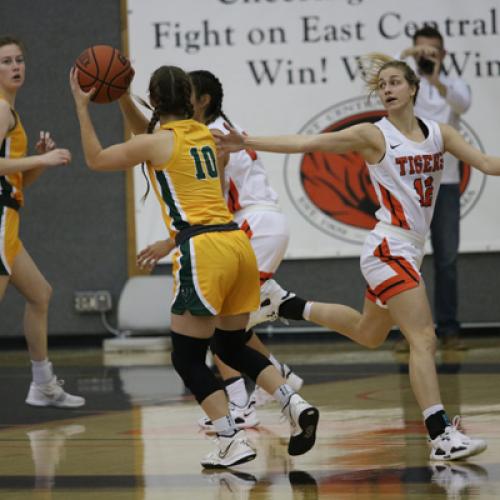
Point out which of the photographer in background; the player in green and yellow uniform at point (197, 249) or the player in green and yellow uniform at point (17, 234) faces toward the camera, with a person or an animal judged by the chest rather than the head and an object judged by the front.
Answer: the photographer in background

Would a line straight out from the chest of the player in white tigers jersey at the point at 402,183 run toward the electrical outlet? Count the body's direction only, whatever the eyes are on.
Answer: no

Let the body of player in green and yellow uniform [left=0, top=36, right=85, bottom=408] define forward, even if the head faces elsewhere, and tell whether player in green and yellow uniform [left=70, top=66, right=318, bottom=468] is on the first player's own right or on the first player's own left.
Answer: on the first player's own right

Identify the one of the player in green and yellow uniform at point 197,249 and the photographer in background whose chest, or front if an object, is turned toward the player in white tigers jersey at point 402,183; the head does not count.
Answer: the photographer in background

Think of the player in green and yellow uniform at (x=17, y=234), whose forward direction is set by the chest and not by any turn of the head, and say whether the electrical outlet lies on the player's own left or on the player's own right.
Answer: on the player's own left

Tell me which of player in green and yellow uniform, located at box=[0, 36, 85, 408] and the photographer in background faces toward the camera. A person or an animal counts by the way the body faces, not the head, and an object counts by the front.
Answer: the photographer in background

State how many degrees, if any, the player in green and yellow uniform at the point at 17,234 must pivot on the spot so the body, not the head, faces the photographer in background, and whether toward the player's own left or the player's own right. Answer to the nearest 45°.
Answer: approximately 45° to the player's own left

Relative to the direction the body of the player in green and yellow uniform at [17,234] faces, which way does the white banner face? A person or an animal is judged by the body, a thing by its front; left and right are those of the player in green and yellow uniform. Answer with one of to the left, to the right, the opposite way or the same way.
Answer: to the right

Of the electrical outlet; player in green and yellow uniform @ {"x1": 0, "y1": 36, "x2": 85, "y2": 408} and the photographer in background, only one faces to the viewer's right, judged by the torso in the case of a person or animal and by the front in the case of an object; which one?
the player in green and yellow uniform

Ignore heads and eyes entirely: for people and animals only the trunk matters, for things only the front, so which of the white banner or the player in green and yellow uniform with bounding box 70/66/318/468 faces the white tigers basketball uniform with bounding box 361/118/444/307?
the white banner

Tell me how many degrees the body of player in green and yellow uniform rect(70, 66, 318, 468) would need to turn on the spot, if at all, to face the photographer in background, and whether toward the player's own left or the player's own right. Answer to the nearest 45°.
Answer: approximately 90° to the player's own right

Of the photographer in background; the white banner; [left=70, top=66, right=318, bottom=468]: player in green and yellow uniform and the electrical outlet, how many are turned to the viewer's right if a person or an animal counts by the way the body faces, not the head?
0

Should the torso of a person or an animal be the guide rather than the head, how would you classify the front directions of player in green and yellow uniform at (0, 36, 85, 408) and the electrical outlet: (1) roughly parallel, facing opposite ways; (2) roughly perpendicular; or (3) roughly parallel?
roughly perpendicular

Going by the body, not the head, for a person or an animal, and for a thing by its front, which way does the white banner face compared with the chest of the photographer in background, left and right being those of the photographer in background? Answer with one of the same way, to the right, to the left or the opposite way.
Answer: the same way

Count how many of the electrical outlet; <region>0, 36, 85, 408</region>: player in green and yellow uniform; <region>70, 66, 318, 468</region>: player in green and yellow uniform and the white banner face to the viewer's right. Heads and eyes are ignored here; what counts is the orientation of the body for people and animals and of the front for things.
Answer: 1

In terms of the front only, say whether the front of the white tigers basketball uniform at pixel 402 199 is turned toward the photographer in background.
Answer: no

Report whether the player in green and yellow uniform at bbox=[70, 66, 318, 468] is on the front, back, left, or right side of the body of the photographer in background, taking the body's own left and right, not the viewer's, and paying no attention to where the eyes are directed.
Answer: front

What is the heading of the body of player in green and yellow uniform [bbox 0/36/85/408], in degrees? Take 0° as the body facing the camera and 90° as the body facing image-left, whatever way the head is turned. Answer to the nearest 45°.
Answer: approximately 270°

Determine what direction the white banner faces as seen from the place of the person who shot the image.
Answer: facing the viewer

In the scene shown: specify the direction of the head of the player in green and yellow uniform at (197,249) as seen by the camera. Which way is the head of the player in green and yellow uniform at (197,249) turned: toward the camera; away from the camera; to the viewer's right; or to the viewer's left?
away from the camera

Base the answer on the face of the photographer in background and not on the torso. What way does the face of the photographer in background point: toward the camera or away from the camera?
toward the camera
